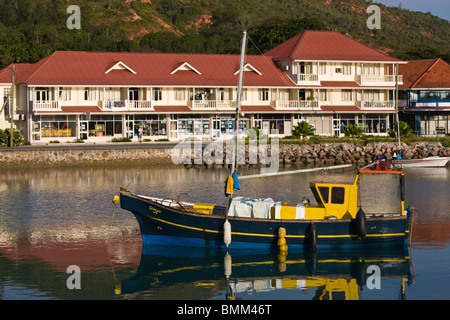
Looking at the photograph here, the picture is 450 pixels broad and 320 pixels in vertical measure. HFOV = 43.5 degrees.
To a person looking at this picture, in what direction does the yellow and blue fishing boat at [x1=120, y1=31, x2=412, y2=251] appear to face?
facing to the left of the viewer
